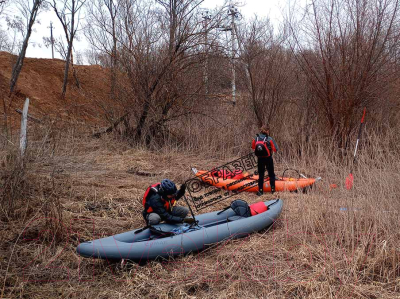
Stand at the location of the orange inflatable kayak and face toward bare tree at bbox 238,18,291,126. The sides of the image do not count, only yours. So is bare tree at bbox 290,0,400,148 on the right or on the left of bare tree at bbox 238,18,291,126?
right

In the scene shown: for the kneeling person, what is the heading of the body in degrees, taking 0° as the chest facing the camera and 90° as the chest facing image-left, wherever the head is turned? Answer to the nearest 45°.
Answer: approximately 315°

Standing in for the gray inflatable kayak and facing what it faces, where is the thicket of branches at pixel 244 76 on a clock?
The thicket of branches is roughly at 5 o'clock from the gray inflatable kayak.

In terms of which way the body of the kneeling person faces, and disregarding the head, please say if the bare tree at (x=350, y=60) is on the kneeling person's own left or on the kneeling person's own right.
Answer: on the kneeling person's own left
